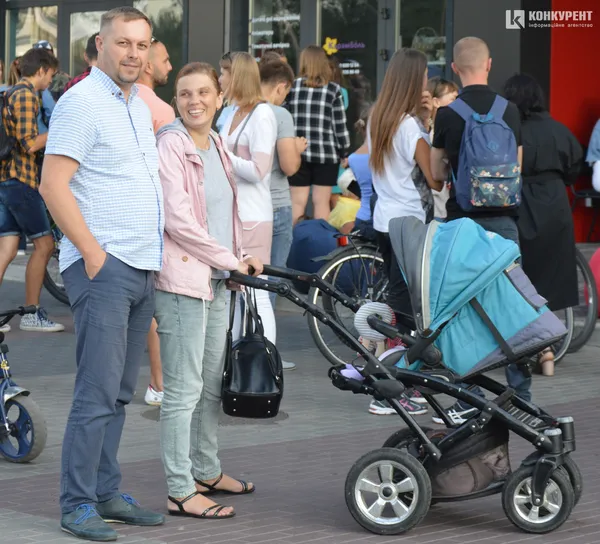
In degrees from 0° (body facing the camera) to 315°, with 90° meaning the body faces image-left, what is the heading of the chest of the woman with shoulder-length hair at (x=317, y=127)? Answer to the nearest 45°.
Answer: approximately 180°

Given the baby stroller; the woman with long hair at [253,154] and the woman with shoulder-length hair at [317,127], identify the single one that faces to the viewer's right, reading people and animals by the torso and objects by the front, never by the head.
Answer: the baby stroller

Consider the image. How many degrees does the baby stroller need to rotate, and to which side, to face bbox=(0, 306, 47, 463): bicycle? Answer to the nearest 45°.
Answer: approximately 135° to its left

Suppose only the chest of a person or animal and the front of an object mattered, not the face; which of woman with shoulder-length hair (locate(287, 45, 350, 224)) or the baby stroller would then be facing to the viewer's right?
the baby stroller

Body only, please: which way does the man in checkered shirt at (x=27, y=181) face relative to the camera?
to the viewer's right

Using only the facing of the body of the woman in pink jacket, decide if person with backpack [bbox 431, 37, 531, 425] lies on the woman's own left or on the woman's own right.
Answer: on the woman's own left

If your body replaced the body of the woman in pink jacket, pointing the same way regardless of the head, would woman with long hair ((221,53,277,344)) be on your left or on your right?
on your left

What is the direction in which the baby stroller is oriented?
to the viewer's right
